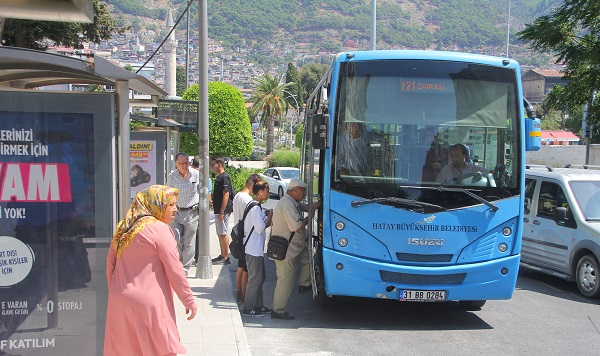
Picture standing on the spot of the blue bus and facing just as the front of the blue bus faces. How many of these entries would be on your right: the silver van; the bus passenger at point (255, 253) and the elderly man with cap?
2

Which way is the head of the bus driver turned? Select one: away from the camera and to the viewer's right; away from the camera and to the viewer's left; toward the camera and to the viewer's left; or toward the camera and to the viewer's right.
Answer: toward the camera and to the viewer's left

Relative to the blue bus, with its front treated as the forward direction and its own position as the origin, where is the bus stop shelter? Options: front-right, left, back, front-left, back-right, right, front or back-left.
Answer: front-right

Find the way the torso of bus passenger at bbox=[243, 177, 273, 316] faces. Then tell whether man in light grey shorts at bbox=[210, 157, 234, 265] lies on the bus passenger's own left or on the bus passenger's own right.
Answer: on the bus passenger's own left

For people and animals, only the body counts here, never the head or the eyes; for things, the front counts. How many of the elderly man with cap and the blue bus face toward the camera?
1

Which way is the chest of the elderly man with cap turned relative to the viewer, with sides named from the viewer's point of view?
facing to the right of the viewer

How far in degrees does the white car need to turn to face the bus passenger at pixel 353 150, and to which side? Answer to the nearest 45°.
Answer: approximately 45° to its right

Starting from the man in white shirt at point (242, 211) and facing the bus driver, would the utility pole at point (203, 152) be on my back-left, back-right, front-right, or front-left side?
back-left

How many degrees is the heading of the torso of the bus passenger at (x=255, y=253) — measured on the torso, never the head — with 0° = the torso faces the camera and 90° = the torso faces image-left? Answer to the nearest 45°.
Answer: approximately 270°

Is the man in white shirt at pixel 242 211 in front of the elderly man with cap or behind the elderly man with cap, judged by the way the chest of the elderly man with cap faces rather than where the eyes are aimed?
behind

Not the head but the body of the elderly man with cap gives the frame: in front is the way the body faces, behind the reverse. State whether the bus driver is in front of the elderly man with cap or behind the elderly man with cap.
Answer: in front

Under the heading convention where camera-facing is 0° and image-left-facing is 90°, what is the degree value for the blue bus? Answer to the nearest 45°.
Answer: approximately 0°

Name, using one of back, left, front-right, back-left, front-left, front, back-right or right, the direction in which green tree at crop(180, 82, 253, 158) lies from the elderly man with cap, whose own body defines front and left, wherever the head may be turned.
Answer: left

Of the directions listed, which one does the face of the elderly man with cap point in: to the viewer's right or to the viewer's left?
to the viewer's right
